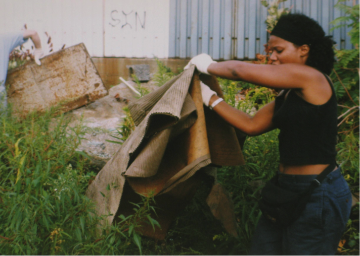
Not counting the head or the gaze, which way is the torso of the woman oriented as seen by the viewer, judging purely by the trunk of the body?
to the viewer's left

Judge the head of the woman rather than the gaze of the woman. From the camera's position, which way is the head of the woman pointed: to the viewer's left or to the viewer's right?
to the viewer's left
